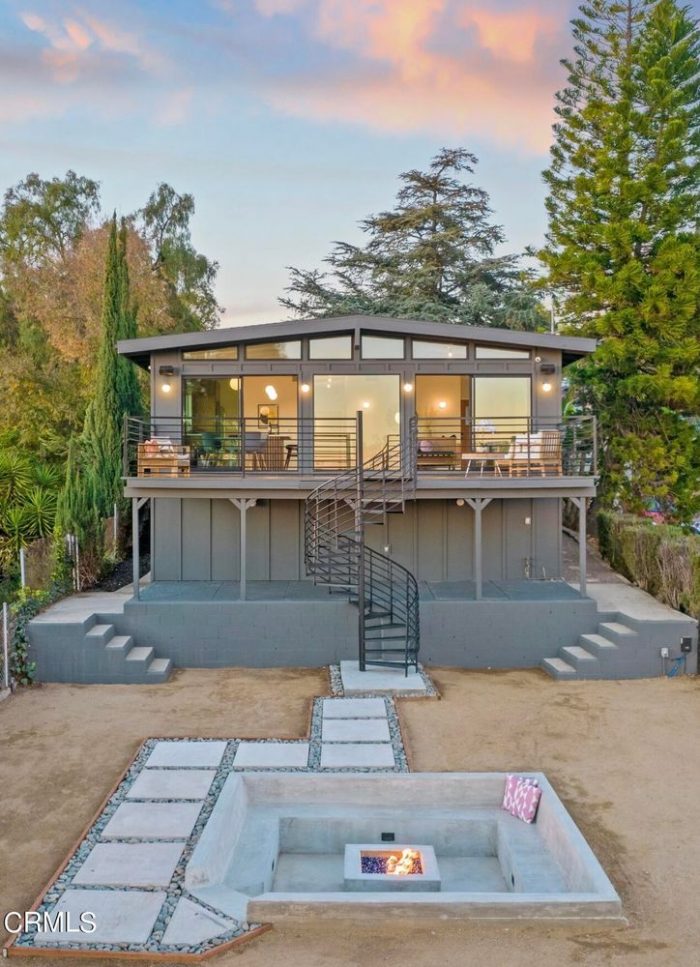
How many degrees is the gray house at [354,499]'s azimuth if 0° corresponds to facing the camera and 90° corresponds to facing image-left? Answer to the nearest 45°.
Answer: approximately 0°

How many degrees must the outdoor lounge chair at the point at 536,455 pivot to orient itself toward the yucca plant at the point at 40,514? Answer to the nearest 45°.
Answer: approximately 45° to its right

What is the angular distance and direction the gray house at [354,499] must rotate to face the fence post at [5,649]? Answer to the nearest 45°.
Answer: approximately 45° to its right

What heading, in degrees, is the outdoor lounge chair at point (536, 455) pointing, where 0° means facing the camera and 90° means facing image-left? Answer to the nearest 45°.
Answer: approximately 45°

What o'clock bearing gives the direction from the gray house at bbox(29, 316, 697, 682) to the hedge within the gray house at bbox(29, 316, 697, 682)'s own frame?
The hedge is roughly at 9 o'clock from the gray house.

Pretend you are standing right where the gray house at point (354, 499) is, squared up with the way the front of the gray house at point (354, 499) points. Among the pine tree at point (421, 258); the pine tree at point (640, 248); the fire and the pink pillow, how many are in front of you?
2

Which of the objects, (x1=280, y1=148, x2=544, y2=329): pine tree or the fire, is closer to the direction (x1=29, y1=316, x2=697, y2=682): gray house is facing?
the fire

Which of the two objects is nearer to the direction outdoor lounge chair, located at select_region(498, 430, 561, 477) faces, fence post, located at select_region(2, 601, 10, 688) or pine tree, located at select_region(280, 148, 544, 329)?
the fence post

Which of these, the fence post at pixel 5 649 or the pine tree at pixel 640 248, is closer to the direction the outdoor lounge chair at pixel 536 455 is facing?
the fence post
